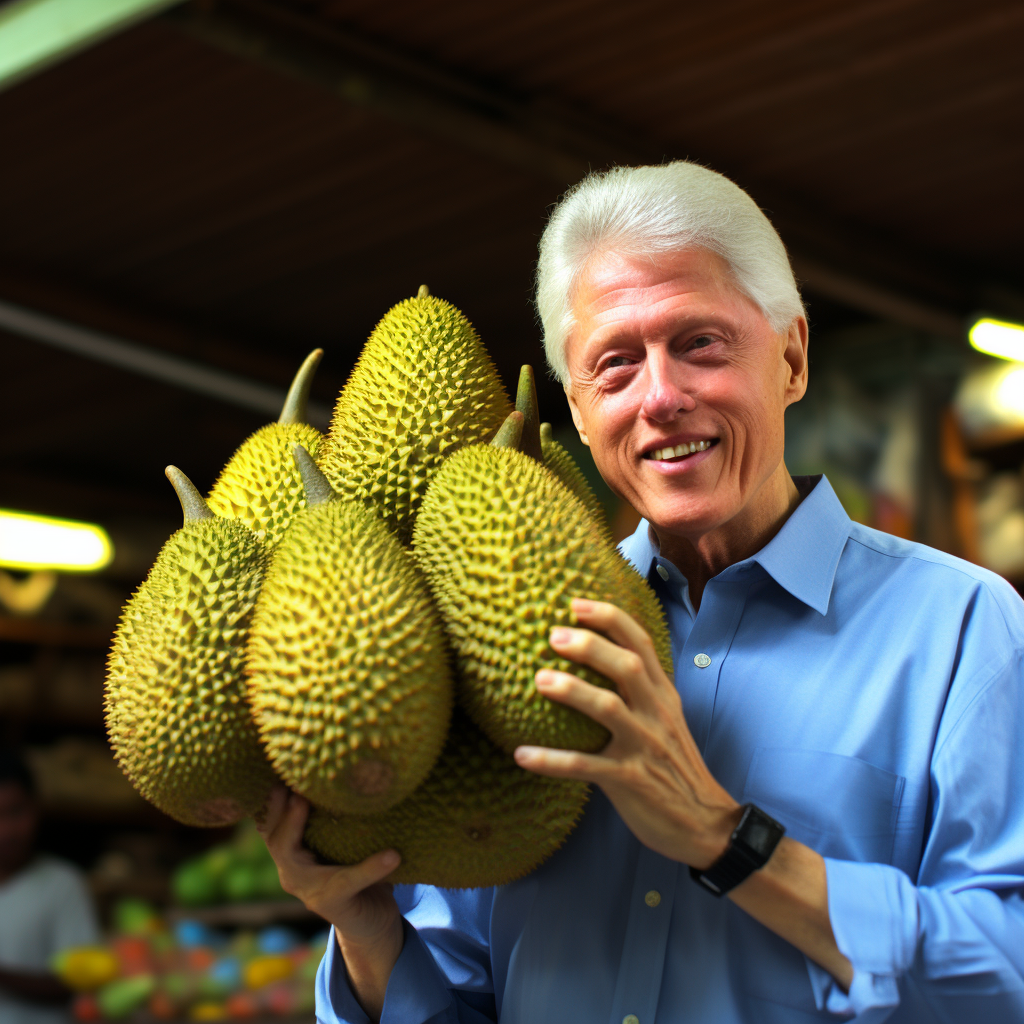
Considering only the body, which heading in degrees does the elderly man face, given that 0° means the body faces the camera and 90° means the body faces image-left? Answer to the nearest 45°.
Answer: approximately 45°

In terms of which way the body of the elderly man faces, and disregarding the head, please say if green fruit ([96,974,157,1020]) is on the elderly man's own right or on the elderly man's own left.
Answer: on the elderly man's own right

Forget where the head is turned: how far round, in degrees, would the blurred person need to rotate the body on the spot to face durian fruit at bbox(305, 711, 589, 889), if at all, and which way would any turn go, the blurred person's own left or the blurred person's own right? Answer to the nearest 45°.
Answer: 0° — they already face it
